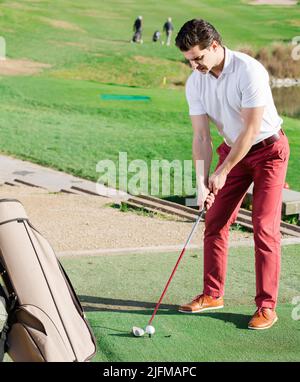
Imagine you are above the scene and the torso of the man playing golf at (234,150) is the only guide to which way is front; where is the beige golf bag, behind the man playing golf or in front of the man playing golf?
in front

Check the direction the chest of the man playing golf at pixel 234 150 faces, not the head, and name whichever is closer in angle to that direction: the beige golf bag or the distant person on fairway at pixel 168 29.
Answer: the beige golf bag

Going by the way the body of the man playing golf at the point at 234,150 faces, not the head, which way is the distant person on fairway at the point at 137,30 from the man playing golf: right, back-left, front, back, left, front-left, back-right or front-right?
back-right

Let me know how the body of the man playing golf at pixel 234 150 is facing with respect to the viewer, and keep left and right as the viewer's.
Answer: facing the viewer and to the left of the viewer

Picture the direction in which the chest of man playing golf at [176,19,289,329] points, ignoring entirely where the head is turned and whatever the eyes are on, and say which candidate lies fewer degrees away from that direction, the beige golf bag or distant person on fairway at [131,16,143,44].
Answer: the beige golf bag

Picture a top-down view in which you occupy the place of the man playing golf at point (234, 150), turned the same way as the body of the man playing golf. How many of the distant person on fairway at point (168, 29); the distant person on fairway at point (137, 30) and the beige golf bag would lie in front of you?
1

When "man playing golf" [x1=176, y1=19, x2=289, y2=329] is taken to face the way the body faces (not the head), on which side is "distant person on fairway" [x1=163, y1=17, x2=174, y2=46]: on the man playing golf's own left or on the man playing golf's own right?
on the man playing golf's own right
